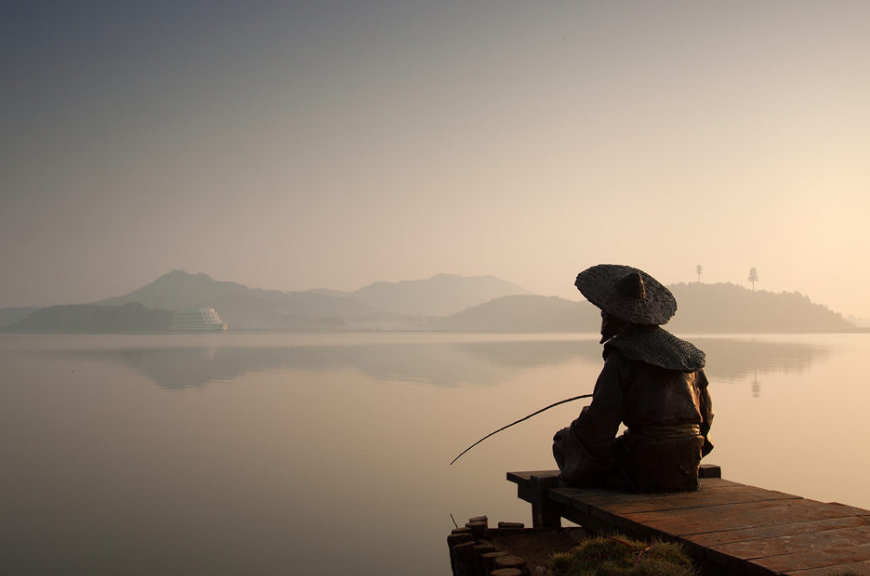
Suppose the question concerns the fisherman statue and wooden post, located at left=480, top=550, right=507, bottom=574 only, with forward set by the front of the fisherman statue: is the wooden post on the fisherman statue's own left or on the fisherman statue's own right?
on the fisherman statue's own left

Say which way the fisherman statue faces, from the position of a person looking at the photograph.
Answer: facing away from the viewer and to the left of the viewer

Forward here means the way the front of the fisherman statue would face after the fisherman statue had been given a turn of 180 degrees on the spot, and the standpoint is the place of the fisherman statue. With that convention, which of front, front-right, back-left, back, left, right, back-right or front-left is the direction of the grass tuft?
front-right
